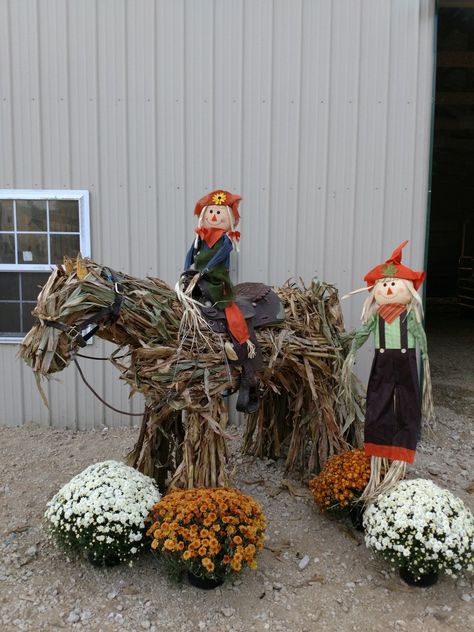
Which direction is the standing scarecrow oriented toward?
toward the camera

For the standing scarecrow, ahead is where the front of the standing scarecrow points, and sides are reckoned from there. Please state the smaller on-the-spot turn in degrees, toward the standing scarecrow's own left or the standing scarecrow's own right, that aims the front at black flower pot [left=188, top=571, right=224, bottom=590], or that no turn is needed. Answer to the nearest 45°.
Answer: approximately 45° to the standing scarecrow's own right

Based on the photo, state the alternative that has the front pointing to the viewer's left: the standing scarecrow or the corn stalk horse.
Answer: the corn stalk horse

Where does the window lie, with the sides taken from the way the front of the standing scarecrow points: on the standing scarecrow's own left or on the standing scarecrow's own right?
on the standing scarecrow's own right

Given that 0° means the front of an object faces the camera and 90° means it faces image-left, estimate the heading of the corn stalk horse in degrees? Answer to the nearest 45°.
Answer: approximately 90°

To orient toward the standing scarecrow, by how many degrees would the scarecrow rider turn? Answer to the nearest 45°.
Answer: approximately 135° to its left

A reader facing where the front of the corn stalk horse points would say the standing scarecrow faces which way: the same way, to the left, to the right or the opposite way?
to the left

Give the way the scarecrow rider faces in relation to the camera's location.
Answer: facing the viewer and to the left of the viewer

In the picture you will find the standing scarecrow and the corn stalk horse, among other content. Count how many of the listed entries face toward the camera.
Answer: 1

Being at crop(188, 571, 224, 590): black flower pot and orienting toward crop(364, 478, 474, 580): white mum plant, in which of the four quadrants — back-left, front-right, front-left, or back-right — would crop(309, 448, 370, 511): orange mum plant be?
front-left

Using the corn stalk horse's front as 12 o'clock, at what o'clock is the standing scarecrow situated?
The standing scarecrow is roughly at 6 o'clock from the corn stalk horse.
